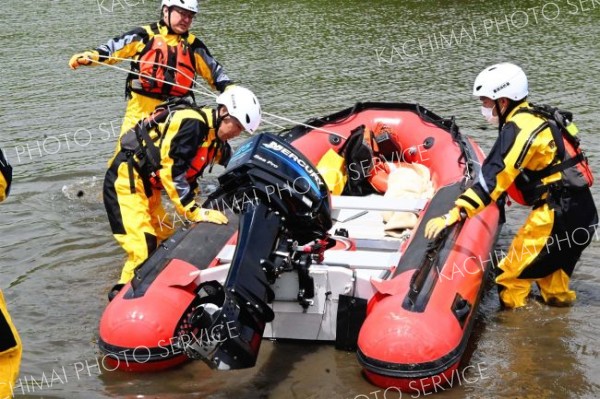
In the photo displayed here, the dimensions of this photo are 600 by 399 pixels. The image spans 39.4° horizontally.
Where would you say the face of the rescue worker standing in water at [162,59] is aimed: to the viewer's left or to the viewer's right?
to the viewer's right

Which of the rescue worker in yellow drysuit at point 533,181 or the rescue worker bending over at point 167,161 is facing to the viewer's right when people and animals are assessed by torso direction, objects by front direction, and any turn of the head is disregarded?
the rescue worker bending over

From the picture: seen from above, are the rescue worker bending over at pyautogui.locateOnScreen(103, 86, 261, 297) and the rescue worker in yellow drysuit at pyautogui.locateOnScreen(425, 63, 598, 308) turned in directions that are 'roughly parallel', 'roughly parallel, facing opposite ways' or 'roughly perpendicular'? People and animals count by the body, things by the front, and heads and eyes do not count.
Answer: roughly parallel, facing opposite ways

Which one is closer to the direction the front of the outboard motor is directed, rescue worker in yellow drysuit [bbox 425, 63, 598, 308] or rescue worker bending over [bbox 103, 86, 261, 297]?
the rescue worker in yellow drysuit

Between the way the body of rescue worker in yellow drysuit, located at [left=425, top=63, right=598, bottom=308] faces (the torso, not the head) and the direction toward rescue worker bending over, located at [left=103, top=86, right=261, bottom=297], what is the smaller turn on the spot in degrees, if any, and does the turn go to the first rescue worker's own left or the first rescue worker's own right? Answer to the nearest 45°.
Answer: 0° — they already face them

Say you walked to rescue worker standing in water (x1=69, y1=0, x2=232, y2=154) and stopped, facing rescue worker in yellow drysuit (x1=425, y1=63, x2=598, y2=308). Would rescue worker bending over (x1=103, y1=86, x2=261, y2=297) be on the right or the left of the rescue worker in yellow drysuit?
right

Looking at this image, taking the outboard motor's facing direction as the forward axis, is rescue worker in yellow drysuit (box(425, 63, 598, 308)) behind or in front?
in front

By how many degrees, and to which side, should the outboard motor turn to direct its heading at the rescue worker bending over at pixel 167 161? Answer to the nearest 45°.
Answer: approximately 90° to its left

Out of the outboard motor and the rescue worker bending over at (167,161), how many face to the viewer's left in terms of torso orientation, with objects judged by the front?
0

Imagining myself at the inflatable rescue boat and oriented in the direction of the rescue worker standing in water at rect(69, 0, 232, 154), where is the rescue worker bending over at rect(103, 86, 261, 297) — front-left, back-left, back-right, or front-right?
front-left

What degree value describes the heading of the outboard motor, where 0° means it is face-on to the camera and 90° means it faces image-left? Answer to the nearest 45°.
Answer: approximately 225°

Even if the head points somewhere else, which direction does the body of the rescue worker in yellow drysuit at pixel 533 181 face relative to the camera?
to the viewer's left

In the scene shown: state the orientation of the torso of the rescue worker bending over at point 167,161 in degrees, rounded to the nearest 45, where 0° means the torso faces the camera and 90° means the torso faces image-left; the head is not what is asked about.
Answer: approximately 270°

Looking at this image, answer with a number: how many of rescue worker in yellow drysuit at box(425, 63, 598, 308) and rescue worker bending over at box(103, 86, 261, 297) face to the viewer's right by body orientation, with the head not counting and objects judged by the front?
1

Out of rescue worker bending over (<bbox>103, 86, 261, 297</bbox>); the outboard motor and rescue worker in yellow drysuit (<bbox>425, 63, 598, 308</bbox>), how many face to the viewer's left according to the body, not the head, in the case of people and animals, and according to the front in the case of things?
1

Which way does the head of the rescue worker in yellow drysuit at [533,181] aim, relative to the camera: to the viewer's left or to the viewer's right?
to the viewer's left
